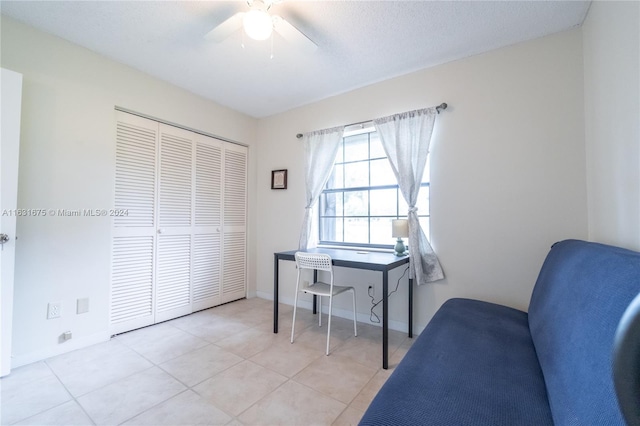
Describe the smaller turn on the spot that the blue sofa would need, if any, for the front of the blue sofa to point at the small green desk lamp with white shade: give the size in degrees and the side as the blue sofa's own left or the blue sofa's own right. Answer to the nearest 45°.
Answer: approximately 45° to the blue sofa's own right

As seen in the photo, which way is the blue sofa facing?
to the viewer's left

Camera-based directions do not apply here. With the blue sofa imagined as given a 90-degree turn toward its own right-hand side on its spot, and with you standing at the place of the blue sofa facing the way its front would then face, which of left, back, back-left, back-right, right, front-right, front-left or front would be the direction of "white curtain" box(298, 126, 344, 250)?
front-left

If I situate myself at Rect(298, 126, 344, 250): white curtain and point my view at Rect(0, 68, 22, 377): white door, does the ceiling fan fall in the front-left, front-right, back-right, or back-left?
front-left

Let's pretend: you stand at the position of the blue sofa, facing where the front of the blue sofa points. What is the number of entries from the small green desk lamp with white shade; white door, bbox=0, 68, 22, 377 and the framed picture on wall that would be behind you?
0

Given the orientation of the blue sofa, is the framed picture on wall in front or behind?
in front

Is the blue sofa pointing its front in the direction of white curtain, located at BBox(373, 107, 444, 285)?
no
